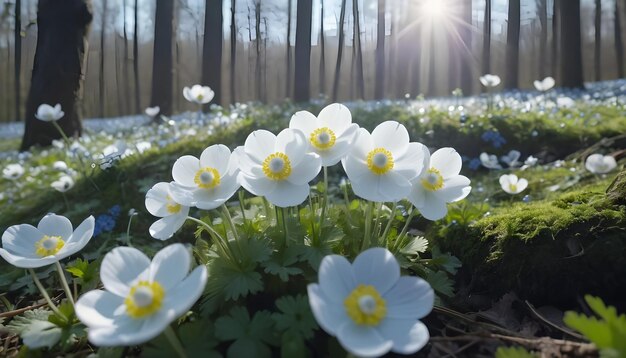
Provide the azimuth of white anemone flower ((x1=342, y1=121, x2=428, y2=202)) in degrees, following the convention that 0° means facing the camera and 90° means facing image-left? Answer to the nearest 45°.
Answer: approximately 0°

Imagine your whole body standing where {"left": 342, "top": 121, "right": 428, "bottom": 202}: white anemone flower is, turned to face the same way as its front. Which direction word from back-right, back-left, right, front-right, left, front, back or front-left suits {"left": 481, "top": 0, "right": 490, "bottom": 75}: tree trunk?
back

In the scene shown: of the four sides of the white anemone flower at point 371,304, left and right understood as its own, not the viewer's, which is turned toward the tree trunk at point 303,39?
back

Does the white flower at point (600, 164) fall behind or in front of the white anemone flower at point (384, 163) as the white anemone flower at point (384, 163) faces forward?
behind

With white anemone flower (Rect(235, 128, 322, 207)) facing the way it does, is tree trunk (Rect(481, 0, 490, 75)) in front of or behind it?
behind

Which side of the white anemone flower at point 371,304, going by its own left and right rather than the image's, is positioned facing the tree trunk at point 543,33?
back
